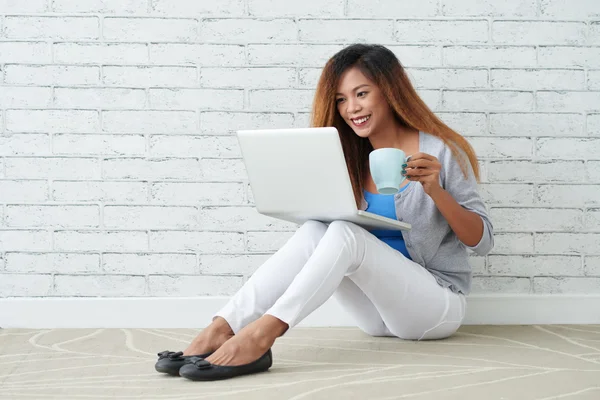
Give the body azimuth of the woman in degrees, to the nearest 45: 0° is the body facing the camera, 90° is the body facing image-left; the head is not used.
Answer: approximately 45°

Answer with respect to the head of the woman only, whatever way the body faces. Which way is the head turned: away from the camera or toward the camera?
toward the camera
